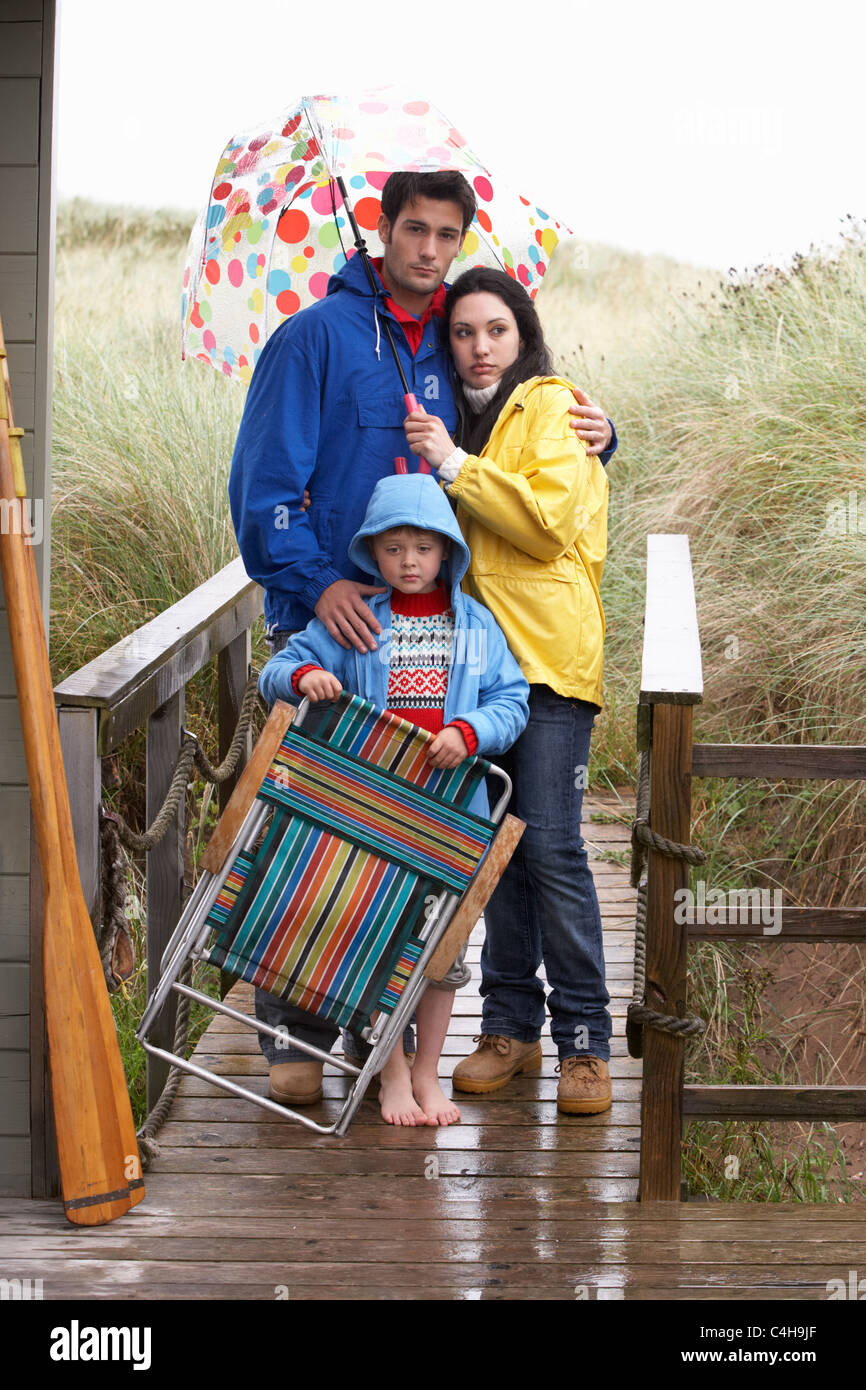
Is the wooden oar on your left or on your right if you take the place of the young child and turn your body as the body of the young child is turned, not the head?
on your right

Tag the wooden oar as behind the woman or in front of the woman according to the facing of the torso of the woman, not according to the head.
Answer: in front

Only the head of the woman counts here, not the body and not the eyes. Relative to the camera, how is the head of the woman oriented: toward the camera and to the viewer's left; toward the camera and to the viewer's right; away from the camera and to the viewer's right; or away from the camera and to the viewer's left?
toward the camera and to the viewer's left

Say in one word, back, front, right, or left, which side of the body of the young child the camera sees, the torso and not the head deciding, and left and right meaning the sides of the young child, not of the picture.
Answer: front

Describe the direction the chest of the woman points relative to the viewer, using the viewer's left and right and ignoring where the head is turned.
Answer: facing the viewer and to the left of the viewer

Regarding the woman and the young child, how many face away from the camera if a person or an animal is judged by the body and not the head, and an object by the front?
0
